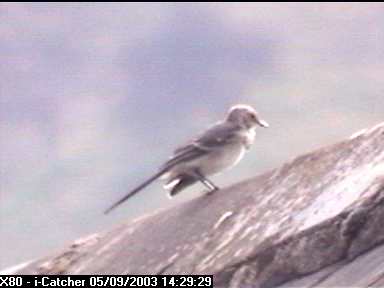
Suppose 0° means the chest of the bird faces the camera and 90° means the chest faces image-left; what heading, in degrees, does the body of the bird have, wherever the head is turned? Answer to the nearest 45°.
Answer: approximately 270°
